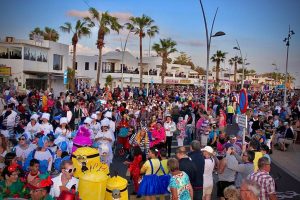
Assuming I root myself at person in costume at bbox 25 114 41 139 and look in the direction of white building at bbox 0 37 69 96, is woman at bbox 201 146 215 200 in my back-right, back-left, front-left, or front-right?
back-right

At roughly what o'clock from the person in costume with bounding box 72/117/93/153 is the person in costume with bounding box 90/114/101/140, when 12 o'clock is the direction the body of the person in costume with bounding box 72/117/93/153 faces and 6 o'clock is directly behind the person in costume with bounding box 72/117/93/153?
the person in costume with bounding box 90/114/101/140 is roughly at 8 o'clock from the person in costume with bounding box 72/117/93/153.

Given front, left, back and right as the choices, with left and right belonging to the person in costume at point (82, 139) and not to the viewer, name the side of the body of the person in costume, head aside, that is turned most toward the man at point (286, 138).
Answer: left

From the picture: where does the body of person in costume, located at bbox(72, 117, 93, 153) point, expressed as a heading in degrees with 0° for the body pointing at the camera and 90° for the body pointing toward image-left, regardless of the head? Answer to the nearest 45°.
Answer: approximately 315°

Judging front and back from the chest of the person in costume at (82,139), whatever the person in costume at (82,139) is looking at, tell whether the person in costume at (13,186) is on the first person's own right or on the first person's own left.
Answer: on the first person's own right

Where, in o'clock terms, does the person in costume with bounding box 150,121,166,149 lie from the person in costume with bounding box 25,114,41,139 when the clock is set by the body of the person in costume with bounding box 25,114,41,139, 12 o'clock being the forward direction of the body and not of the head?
the person in costume with bounding box 150,121,166,149 is roughly at 9 o'clock from the person in costume with bounding box 25,114,41,139.

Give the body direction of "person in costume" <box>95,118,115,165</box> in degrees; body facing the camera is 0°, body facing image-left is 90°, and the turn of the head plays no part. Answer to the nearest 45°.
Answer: approximately 0°

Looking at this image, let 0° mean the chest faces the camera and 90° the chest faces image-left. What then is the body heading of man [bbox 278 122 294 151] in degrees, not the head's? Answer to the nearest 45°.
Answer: approximately 90°

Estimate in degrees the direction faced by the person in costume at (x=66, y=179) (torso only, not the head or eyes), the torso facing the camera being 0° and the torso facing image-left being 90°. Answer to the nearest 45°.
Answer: approximately 315°
